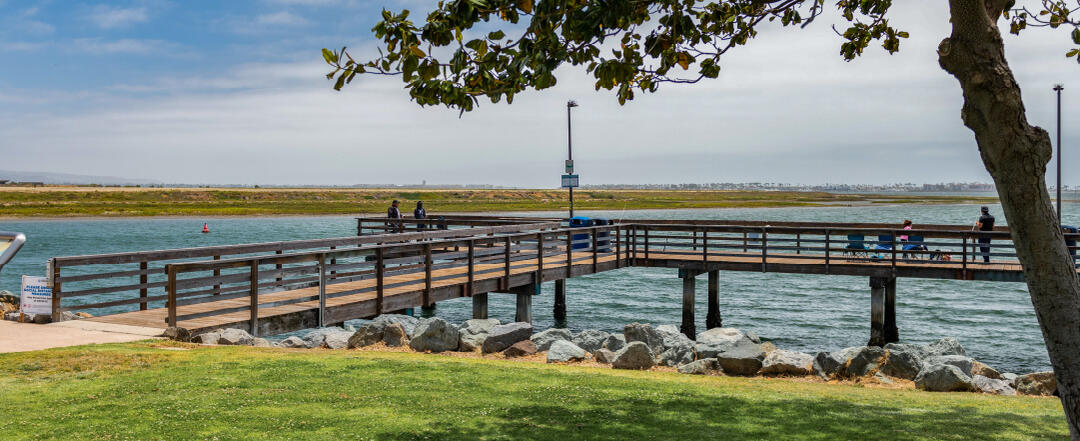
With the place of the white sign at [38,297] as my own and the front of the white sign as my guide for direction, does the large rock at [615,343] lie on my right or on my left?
on my left

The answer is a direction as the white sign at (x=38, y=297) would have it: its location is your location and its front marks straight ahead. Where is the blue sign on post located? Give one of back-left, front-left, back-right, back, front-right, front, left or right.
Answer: back-left

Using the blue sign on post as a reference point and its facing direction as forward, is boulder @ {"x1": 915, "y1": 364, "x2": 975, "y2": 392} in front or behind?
in front

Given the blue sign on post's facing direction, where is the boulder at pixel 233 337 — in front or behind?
in front

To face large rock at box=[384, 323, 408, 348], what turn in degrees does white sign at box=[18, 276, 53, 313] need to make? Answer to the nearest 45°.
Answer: approximately 90° to its left

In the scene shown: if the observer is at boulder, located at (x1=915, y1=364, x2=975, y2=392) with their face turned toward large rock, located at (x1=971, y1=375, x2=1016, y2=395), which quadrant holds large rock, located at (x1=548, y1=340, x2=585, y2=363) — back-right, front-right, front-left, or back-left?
back-left

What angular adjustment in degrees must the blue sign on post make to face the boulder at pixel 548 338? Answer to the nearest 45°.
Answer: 0° — it already faces it

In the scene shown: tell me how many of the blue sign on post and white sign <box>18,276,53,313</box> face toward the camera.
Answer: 2

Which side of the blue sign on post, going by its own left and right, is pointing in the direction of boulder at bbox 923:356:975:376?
front

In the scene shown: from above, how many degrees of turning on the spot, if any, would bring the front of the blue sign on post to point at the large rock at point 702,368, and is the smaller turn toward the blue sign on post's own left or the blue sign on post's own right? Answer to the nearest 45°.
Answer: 0° — it already faces it

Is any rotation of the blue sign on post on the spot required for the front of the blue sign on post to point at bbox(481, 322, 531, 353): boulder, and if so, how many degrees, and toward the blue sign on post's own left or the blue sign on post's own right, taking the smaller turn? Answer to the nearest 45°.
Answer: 0° — it already faces it

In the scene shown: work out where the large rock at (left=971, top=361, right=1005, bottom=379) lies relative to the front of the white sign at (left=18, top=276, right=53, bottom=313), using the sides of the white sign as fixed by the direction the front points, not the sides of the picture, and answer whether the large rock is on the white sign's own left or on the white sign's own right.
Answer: on the white sign's own left

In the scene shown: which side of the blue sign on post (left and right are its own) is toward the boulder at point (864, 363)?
front
